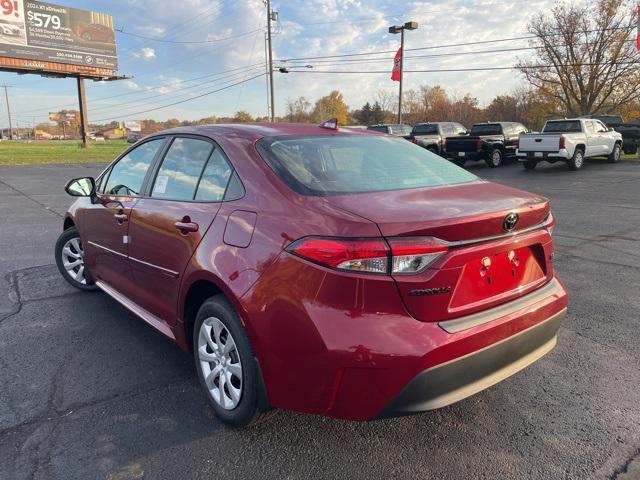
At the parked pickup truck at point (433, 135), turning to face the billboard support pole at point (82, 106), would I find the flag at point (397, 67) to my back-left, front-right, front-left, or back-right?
front-right

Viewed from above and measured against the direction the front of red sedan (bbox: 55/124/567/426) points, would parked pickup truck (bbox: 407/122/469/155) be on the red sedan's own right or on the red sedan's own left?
on the red sedan's own right

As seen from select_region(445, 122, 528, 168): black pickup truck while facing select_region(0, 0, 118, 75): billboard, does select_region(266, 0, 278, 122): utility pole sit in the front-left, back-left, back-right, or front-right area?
front-right

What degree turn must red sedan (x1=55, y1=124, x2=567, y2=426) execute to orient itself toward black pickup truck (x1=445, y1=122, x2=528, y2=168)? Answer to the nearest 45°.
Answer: approximately 45° to its right

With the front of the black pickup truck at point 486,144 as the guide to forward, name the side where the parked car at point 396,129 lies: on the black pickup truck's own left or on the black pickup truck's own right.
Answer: on the black pickup truck's own left

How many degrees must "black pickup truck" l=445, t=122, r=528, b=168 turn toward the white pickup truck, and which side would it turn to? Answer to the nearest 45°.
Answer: approximately 90° to its right

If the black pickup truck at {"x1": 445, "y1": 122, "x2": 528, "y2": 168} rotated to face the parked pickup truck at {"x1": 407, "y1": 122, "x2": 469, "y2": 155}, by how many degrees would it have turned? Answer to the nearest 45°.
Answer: approximately 135° to its left

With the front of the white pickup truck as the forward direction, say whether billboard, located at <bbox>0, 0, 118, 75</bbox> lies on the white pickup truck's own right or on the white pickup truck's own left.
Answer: on the white pickup truck's own left

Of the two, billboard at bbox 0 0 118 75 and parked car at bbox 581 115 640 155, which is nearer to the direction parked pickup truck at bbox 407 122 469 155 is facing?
the parked car

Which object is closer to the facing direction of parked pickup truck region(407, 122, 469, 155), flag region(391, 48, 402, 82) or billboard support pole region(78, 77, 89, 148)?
the flag
